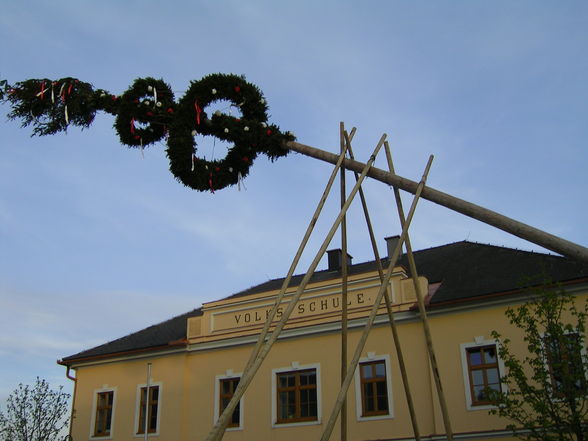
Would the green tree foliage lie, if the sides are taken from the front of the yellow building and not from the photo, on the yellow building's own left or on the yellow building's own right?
on the yellow building's own left

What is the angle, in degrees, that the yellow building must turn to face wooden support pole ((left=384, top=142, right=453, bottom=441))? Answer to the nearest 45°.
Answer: approximately 45° to its left

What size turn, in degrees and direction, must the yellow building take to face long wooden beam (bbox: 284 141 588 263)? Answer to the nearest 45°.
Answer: approximately 45° to its left

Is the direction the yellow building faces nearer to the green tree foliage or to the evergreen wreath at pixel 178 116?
the evergreen wreath

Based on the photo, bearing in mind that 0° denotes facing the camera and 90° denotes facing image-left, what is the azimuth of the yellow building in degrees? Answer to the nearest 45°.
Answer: approximately 45°
